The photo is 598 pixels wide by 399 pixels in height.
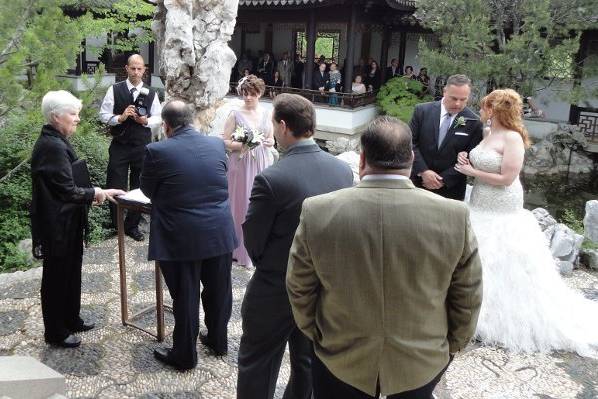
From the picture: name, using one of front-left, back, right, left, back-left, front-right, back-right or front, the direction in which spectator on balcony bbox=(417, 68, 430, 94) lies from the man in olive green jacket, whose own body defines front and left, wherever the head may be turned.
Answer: front

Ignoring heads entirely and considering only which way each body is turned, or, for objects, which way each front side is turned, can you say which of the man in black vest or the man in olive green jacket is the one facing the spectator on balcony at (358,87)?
the man in olive green jacket

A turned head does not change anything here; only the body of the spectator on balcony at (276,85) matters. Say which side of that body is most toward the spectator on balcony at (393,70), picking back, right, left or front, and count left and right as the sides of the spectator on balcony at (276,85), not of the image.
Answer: left

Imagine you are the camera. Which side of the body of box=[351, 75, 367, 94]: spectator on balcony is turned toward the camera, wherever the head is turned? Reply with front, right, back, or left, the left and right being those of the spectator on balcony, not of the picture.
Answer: front

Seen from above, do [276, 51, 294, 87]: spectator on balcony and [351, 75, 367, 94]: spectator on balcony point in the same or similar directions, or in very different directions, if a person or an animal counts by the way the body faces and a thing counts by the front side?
same or similar directions

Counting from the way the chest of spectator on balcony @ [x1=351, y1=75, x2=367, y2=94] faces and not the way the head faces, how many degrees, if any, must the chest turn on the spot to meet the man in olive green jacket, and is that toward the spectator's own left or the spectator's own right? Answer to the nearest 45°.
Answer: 0° — they already face them

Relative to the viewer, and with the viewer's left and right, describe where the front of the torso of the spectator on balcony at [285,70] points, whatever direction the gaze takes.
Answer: facing the viewer

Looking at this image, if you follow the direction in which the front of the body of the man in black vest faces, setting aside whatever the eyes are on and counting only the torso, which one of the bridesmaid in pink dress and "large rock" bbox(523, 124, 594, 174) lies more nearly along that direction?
the bridesmaid in pink dress

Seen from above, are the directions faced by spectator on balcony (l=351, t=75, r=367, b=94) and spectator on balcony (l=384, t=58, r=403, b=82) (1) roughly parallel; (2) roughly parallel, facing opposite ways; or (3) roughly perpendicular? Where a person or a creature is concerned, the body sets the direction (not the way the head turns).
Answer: roughly parallel

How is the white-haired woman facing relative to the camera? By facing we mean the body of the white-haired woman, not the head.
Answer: to the viewer's right

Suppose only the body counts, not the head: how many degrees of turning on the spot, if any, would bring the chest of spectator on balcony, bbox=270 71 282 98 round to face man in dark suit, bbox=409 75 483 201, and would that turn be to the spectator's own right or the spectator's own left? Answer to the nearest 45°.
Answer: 0° — they already face them

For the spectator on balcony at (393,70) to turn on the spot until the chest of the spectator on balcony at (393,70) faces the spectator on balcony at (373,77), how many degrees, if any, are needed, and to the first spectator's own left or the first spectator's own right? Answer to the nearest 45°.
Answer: approximately 45° to the first spectator's own right

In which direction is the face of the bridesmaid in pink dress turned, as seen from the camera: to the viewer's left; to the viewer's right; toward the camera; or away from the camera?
toward the camera

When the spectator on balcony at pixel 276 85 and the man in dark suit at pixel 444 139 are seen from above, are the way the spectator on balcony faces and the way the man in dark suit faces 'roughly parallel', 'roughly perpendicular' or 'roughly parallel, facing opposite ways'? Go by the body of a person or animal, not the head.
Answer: roughly parallel

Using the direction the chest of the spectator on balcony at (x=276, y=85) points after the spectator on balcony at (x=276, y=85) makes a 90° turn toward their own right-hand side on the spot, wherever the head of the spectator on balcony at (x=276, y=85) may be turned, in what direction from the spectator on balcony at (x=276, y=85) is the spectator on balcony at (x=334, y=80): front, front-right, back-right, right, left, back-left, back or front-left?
back-left

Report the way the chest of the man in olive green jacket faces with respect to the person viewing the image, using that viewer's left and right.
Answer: facing away from the viewer

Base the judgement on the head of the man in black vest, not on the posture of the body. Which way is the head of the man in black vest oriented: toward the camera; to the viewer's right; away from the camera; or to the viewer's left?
toward the camera

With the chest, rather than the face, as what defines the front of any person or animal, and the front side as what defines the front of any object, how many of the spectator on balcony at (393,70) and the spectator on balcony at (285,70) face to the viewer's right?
0

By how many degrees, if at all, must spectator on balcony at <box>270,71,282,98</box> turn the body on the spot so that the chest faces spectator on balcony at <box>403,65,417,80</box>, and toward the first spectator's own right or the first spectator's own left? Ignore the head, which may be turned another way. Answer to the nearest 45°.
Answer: approximately 90° to the first spectator's own left

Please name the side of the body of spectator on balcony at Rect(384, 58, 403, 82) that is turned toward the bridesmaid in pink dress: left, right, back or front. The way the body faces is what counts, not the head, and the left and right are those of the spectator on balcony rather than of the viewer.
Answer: front

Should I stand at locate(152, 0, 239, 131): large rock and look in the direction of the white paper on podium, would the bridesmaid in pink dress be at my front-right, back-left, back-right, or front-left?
front-left
